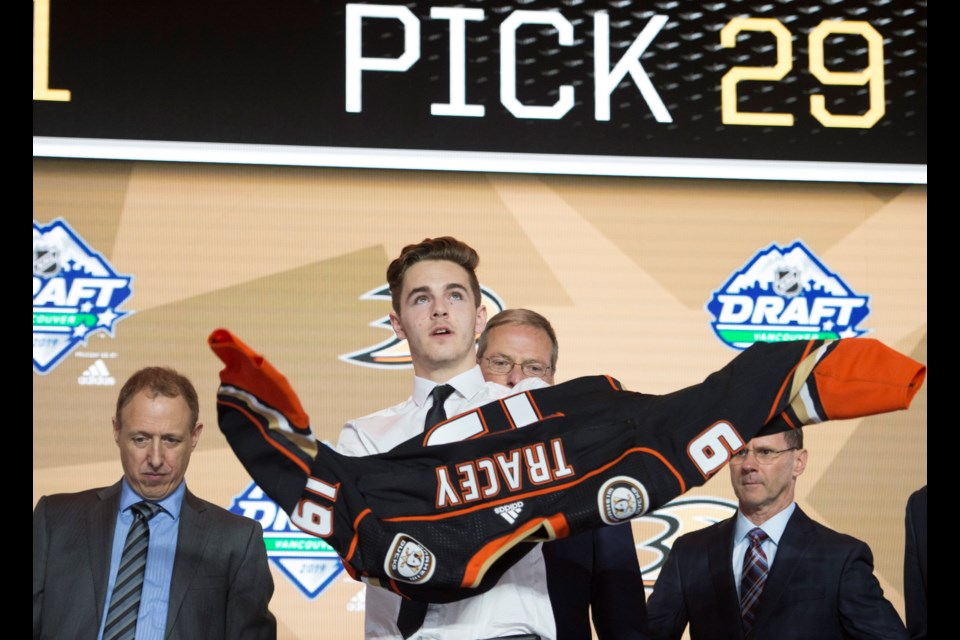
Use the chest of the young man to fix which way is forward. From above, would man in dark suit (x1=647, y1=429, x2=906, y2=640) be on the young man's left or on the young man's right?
on the young man's left

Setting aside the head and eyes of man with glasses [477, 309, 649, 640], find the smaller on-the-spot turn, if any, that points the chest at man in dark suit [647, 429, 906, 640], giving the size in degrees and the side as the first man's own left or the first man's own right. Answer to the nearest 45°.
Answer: approximately 135° to the first man's own left

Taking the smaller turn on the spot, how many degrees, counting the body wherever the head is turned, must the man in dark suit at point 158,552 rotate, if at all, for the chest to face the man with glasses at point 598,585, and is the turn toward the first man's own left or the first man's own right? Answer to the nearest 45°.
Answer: approximately 90° to the first man's own left

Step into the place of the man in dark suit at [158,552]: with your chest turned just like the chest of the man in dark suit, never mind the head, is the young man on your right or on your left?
on your left

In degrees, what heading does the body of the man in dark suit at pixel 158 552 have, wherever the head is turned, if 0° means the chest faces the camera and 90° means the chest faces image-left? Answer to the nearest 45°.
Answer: approximately 0°
